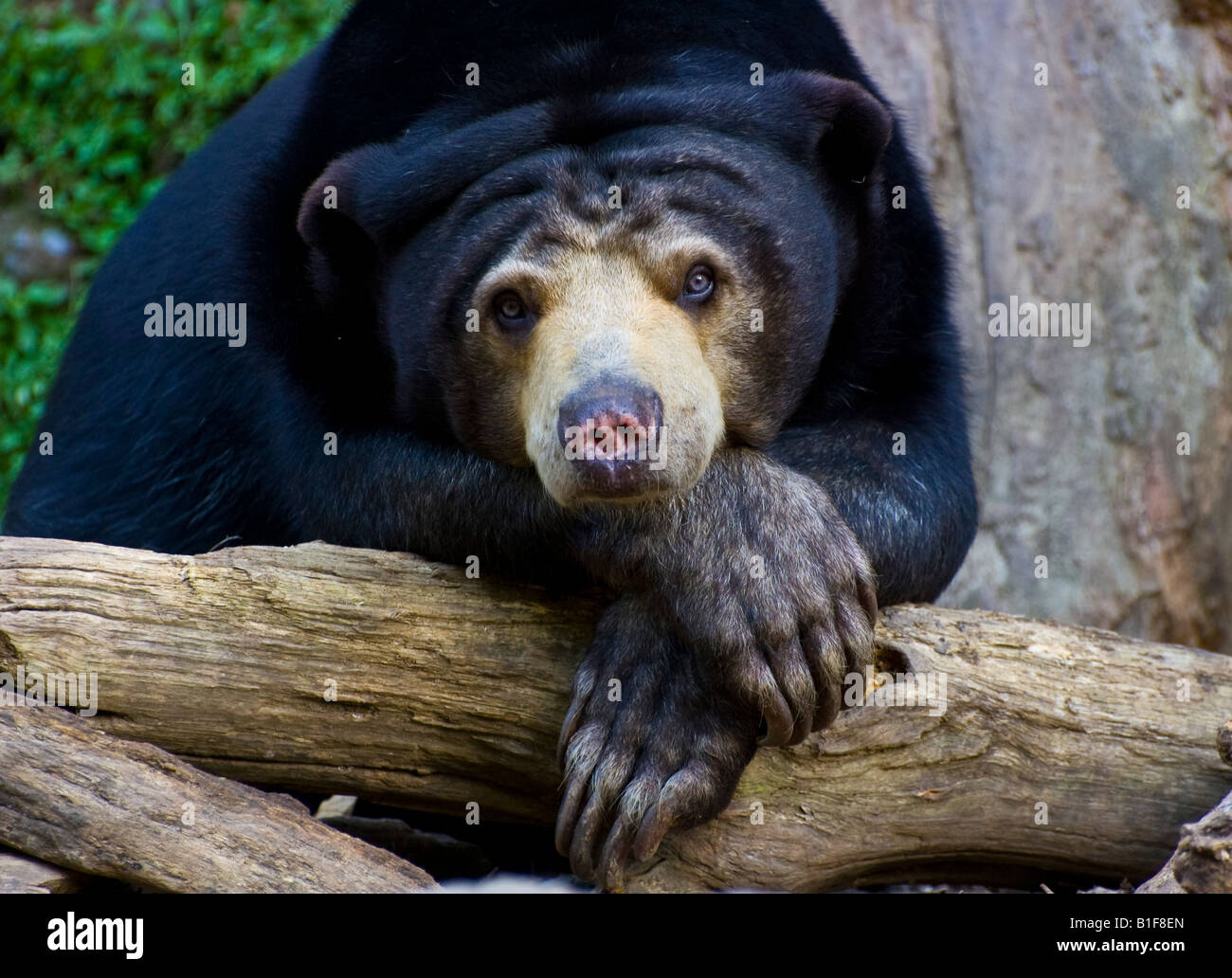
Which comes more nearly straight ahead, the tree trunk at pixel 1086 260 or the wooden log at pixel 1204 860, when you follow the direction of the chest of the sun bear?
the wooden log

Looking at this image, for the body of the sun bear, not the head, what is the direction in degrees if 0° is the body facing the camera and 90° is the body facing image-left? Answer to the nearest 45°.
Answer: approximately 0°

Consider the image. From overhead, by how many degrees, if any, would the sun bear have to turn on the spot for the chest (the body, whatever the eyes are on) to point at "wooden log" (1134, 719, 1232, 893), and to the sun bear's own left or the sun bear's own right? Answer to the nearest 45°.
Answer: approximately 45° to the sun bear's own left

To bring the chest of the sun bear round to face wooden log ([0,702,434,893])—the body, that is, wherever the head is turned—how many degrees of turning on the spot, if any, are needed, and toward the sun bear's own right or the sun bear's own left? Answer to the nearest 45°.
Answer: approximately 45° to the sun bear's own right

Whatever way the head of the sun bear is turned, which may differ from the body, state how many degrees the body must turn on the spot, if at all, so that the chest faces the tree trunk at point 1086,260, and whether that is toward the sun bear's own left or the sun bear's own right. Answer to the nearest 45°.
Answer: approximately 135° to the sun bear's own left

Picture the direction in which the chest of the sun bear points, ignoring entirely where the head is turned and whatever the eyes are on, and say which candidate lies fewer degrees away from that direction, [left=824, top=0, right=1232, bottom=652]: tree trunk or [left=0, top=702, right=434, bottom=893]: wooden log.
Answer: the wooden log
